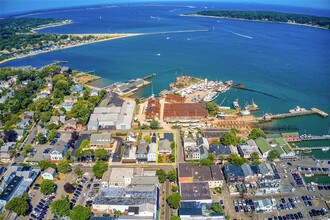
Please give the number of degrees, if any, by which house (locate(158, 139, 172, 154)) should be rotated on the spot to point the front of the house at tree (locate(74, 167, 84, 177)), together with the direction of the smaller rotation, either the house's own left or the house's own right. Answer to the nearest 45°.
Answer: approximately 45° to the house's own right

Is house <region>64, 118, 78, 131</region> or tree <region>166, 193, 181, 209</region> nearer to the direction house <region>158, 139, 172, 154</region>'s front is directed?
the tree

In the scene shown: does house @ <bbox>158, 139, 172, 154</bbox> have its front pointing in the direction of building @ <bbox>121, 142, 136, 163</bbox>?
no

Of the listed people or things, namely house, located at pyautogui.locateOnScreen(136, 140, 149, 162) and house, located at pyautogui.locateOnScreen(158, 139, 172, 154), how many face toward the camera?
2

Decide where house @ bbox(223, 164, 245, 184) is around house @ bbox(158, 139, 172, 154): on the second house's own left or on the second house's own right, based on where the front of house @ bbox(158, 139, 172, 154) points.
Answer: on the second house's own left

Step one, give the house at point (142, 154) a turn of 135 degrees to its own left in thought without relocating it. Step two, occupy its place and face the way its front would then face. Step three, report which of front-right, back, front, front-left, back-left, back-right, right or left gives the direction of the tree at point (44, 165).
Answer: back-left

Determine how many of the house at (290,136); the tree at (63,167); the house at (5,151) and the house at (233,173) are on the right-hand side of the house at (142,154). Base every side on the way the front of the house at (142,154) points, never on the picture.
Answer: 2

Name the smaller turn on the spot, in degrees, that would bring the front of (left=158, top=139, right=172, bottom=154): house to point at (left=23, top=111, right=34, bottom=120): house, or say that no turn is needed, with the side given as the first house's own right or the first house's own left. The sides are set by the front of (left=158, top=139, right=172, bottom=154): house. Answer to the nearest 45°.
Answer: approximately 135° to the first house's own right

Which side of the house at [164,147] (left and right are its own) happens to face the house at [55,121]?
right

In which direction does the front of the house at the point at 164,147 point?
toward the camera

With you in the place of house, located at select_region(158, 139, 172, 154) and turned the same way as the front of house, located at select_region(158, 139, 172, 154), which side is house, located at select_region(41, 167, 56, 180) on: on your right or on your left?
on your right

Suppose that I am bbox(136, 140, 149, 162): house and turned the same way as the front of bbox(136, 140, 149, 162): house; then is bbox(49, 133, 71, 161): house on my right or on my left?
on my right

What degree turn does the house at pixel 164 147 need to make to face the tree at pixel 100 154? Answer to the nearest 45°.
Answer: approximately 90° to its right

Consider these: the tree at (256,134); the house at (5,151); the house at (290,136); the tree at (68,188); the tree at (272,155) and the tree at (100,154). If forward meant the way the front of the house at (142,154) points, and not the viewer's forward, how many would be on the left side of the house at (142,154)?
3

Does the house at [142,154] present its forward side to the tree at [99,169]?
no

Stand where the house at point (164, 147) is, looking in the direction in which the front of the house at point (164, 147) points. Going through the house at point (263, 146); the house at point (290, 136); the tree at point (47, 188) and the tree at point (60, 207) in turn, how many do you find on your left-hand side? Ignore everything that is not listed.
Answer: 2
